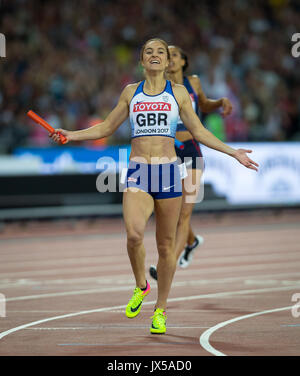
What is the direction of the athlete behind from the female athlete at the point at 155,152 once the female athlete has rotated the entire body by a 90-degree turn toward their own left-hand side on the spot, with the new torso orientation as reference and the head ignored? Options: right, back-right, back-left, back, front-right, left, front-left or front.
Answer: left

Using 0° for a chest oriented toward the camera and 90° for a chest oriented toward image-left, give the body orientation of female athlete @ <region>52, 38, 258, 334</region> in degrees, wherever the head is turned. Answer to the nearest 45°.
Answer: approximately 0°

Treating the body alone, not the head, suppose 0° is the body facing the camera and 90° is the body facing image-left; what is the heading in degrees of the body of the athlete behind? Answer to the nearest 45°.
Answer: approximately 45°
